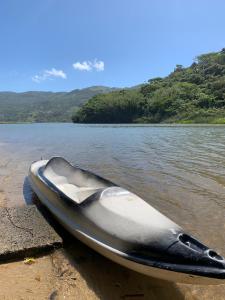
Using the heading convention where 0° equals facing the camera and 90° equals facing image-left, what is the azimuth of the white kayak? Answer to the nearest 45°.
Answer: approximately 315°
